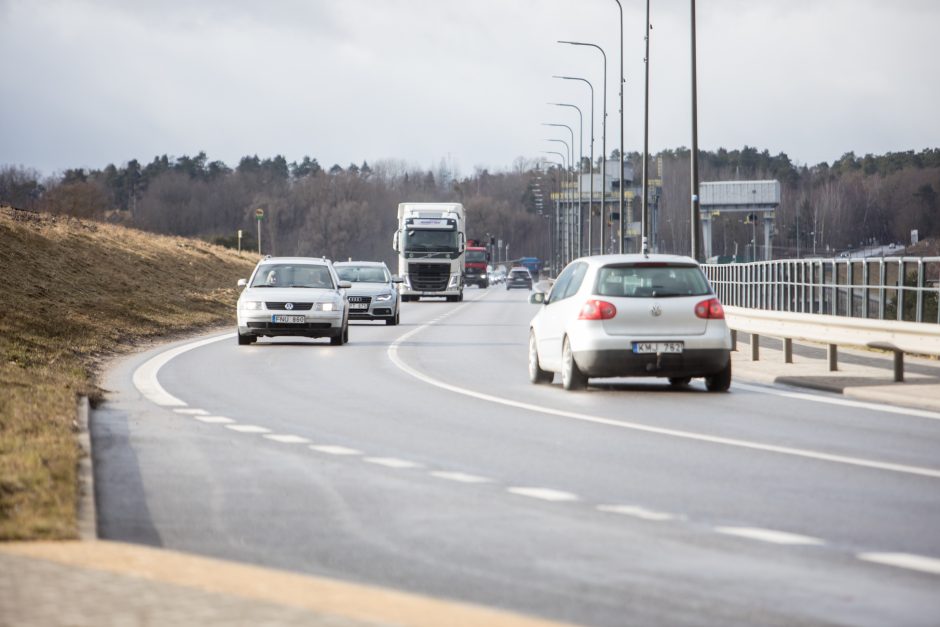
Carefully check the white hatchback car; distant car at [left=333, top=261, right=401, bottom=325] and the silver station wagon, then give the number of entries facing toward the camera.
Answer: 2

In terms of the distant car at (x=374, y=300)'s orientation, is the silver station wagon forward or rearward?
forward

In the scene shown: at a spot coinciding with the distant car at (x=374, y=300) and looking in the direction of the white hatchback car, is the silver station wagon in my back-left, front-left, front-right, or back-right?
front-right

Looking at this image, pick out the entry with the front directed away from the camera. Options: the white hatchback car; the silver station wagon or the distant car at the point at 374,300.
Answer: the white hatchback car

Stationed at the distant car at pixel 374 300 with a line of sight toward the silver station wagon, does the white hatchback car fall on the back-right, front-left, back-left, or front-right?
front-left

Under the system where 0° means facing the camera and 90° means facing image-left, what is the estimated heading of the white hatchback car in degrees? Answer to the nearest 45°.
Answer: approximately 180°

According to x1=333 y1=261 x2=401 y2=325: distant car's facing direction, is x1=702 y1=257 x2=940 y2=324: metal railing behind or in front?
in front

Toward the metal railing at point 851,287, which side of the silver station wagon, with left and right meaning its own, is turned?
left

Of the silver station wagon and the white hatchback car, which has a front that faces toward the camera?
the silver station wagon

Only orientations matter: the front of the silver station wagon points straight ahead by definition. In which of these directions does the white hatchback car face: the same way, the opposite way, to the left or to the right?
the opposite way

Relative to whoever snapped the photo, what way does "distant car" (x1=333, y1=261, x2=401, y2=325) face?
facing the viewer

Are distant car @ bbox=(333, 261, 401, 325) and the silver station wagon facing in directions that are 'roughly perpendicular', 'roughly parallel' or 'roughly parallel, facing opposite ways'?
roughly parallel

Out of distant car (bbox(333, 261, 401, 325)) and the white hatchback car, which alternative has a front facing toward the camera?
the distant car
